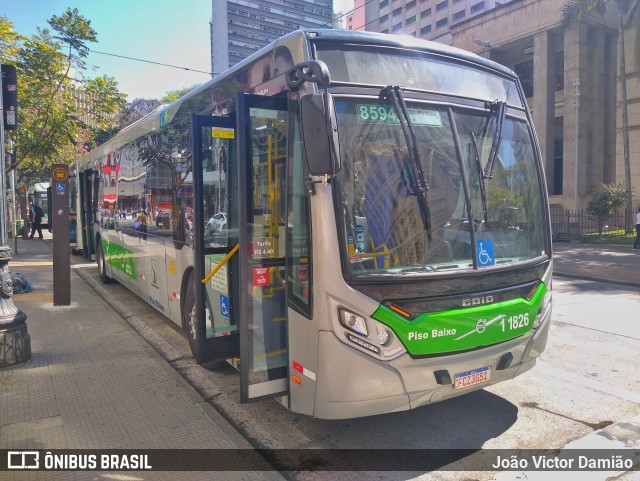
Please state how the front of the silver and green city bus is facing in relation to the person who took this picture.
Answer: facing the viewer and to the right of the viewer

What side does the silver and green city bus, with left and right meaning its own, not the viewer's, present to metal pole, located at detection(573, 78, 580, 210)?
left

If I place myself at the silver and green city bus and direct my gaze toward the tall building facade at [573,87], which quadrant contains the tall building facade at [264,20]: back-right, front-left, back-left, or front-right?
front-left

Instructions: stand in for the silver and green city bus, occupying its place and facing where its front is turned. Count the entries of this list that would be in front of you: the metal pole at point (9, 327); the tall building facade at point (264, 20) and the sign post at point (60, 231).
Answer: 0

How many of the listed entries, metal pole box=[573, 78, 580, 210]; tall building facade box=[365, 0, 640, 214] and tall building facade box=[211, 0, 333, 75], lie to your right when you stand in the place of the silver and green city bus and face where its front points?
0

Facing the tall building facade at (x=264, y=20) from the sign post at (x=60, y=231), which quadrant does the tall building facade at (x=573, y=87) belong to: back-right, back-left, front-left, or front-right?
front-right

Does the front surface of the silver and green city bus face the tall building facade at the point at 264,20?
no
